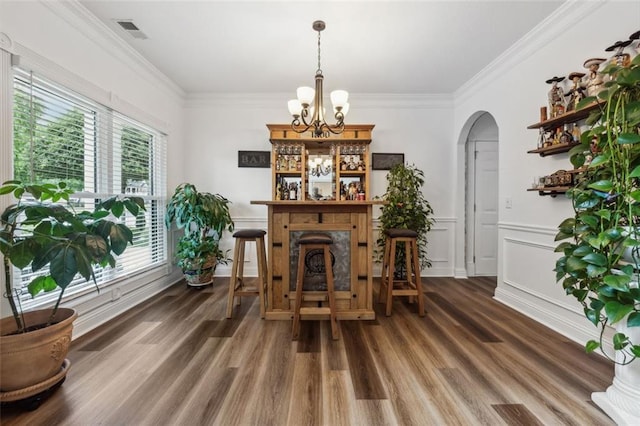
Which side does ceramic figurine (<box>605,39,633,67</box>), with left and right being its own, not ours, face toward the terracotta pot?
front

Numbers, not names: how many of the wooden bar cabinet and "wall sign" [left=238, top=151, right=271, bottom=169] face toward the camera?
2

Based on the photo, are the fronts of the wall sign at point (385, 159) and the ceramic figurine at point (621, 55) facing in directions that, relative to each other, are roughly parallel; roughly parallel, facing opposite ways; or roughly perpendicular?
roughly perpendicular

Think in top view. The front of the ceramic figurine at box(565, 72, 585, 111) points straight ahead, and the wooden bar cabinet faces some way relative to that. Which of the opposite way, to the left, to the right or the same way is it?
to the left

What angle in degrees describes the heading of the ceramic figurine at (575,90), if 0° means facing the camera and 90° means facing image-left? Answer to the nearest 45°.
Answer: approximately 45°

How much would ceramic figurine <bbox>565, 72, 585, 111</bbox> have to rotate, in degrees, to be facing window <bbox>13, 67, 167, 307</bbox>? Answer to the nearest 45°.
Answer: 0° — it already faces it

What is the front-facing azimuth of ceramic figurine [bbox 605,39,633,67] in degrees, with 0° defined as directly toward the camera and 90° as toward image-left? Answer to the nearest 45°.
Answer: approximately 45°

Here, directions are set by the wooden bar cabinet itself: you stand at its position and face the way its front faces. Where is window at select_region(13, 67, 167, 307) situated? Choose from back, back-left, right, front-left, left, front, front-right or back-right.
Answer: right

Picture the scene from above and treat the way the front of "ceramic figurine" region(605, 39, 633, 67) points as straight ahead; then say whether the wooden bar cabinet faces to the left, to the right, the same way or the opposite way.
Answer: to the left

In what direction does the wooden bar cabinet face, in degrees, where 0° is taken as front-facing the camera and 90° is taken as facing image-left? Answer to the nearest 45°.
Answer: approximately 0°
